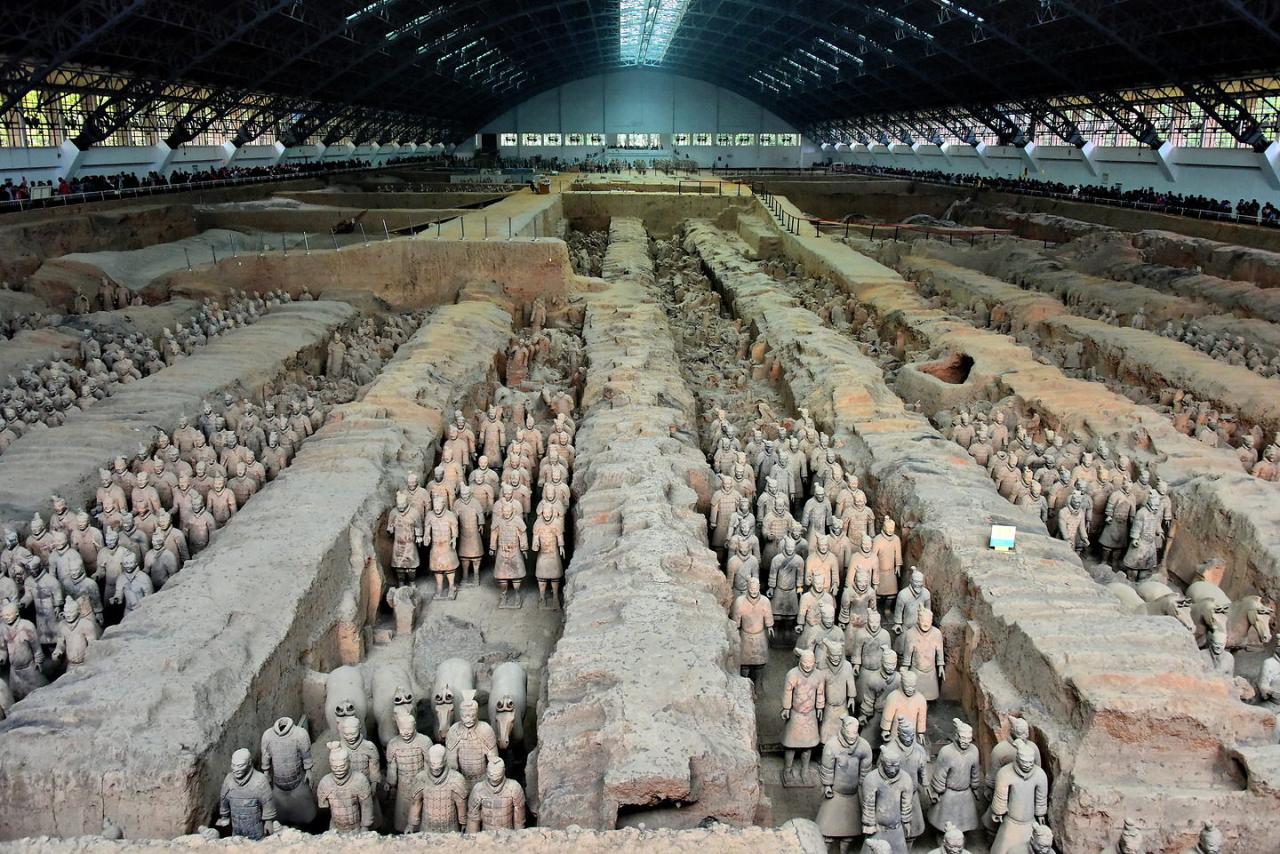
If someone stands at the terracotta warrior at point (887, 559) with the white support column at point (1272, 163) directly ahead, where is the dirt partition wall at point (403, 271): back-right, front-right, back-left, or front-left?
front-left

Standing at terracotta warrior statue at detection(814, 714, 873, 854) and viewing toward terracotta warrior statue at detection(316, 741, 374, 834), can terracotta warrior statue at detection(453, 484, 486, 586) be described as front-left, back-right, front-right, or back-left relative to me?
front-right

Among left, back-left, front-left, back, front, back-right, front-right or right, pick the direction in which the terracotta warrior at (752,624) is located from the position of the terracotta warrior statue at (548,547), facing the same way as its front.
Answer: front-left

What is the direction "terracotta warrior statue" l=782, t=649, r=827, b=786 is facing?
toward the camera

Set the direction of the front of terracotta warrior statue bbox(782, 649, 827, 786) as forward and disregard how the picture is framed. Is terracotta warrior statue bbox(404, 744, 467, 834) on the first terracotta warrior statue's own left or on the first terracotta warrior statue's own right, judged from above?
on the first terracotta warrior statue's own right

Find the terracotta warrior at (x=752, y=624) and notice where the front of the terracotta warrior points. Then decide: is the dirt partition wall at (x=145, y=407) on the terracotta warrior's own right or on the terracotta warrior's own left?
on the terracotta warrior's own right

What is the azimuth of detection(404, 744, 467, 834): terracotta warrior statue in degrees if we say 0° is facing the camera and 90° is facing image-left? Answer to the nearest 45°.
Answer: approximately 0°

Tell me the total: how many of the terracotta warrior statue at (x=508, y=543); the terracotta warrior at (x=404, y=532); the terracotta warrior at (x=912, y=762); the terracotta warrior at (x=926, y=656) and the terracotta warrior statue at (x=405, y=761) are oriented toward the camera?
5

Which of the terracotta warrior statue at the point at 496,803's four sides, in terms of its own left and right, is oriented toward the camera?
front

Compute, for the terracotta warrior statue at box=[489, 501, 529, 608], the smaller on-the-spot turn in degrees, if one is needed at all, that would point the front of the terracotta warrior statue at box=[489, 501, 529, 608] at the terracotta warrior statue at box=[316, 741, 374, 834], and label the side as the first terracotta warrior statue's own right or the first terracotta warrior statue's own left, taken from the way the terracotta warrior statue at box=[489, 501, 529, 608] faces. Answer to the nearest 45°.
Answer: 0° — it already faces it

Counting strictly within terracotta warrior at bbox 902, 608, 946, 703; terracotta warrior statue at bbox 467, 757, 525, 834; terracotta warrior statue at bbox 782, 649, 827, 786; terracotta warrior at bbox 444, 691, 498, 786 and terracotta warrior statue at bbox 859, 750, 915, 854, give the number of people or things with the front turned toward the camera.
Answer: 5

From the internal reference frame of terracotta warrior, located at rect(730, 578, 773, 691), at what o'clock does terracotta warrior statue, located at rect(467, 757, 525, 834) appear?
The terracotta warrior statue is roughly at 1 o'clock from the terracotta warrior.

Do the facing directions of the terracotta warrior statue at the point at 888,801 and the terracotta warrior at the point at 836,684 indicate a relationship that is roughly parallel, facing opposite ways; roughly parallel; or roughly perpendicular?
roughly parallel

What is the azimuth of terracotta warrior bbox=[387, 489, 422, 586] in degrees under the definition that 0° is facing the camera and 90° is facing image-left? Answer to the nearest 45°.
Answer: approximately 0°

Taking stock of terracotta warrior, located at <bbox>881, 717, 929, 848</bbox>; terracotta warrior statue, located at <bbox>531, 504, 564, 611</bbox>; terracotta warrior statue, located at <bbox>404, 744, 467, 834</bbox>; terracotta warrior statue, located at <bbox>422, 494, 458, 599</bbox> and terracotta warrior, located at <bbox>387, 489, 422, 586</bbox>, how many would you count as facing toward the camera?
5

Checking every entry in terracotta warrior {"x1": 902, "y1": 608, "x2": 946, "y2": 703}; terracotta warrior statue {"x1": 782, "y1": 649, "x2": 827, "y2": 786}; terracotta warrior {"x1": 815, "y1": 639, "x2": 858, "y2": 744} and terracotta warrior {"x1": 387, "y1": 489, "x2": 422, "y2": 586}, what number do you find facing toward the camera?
4
